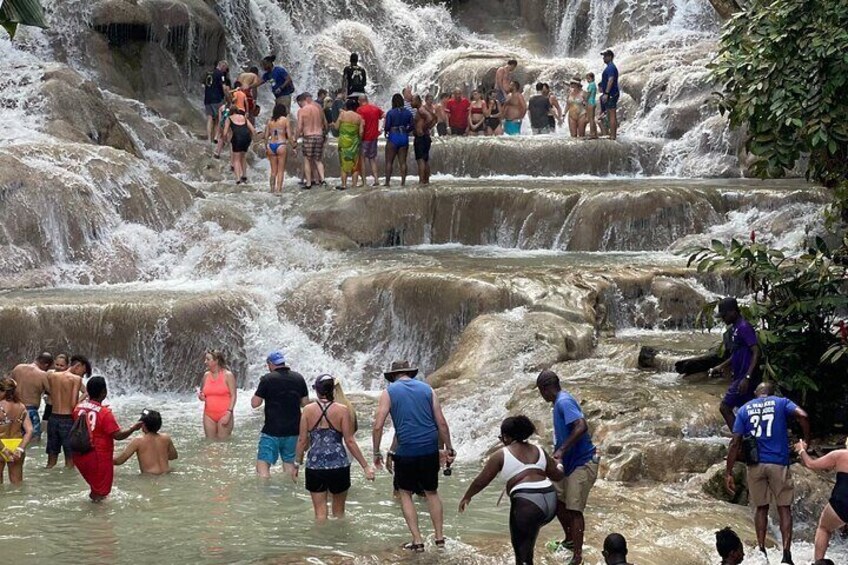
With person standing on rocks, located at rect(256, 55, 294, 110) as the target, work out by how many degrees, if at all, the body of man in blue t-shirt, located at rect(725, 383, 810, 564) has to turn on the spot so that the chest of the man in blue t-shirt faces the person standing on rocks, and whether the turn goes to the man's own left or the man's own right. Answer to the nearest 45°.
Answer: approximately 45° to the man's own left

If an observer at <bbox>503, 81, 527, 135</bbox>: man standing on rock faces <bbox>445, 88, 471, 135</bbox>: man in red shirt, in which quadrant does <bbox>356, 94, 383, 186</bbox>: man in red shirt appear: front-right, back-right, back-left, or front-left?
front-left

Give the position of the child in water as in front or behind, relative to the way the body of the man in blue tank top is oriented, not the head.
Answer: in front

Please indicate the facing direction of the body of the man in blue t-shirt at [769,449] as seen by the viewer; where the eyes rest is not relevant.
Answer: away from the camera

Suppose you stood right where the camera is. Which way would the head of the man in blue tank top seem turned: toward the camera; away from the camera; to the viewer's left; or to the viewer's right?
away from the camera

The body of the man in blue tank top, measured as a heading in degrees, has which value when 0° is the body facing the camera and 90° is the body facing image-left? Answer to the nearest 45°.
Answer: approximately 180°

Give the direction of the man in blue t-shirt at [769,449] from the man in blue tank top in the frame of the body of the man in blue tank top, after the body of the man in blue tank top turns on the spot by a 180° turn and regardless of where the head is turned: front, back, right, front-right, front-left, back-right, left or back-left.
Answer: left
